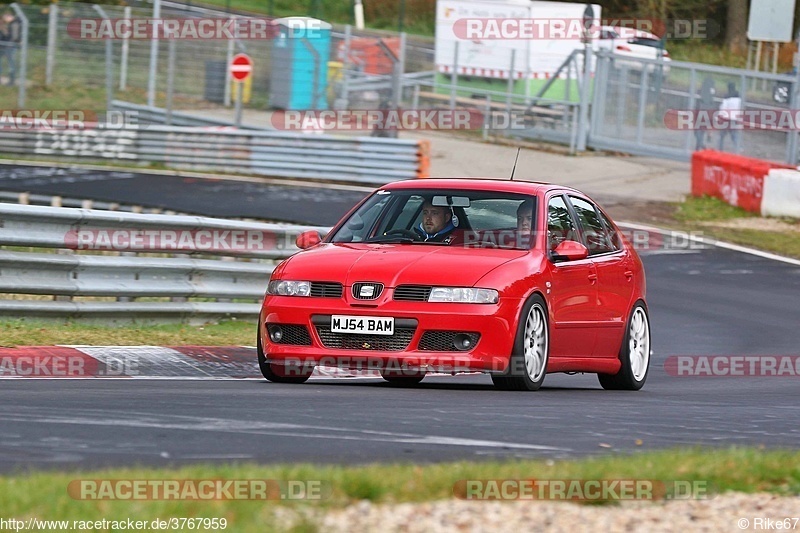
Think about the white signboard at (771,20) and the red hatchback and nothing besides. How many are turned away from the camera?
0

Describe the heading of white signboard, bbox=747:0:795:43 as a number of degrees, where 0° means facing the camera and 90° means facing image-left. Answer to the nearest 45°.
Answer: approximately 0°

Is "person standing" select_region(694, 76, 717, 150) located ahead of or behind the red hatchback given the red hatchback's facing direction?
behind

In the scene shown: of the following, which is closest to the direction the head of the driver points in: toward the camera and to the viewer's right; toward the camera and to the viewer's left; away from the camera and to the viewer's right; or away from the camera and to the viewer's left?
toward the camera and to the viewer's left

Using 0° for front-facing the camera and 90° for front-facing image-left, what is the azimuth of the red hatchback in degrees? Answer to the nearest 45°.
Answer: approximately 45°

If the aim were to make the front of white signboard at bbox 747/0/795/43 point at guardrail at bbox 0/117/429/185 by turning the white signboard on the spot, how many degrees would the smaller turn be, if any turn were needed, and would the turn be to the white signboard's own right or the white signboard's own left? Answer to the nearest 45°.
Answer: approximately 90° to the white signboard's own right

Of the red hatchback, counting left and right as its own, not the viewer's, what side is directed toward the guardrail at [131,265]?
right

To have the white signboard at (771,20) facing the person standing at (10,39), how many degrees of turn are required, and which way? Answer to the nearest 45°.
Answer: approximately 90° to its right

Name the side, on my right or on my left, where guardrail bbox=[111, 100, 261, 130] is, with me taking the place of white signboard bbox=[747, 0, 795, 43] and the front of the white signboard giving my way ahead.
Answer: on my right

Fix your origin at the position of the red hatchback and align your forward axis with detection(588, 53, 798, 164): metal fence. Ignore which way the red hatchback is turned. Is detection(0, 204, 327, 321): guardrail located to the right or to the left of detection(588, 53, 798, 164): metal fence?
left

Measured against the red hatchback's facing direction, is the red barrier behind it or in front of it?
behind
